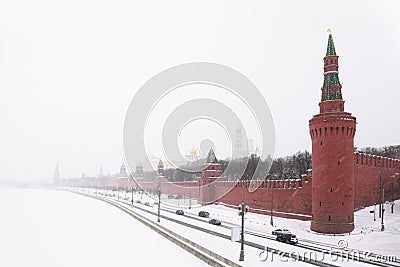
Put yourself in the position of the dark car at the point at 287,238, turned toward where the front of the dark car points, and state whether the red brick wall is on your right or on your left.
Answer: on your right

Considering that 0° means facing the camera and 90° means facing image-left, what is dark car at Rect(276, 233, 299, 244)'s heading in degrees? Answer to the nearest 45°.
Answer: approximately 135°

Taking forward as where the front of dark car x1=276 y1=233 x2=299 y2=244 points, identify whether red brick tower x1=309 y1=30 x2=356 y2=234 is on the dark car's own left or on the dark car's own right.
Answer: on the dark car's own right
